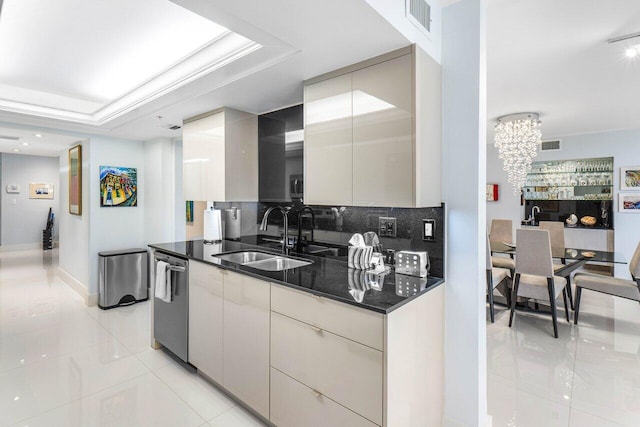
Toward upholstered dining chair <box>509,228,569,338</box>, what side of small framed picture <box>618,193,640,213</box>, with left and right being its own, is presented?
front

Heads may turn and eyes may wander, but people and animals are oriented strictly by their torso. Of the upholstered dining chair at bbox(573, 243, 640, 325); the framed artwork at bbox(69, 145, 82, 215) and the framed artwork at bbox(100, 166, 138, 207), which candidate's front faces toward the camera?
the framed artwork at bbox(100, 166, 138, 207)

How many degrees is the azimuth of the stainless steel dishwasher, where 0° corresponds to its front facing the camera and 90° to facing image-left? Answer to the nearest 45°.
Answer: approximately 45°

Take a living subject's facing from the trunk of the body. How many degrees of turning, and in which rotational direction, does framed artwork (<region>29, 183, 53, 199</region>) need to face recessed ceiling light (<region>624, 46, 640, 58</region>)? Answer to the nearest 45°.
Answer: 0° — it already faces it

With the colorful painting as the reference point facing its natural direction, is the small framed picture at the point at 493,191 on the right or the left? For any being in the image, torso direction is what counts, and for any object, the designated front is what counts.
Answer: on its left

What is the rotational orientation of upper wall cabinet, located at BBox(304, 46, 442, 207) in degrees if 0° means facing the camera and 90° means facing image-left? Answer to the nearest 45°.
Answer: approximately 45°

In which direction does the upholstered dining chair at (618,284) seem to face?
to the viewer's left

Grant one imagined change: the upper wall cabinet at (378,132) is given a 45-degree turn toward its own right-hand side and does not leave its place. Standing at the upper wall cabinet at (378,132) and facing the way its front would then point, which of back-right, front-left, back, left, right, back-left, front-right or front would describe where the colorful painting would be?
front-right
